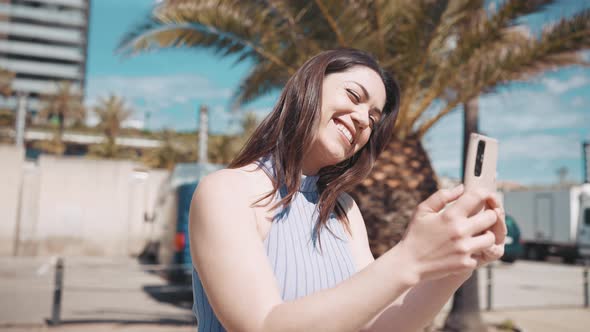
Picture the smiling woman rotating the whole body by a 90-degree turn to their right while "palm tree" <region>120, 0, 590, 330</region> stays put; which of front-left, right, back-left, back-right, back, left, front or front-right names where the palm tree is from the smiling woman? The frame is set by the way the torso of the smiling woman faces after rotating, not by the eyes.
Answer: back-right

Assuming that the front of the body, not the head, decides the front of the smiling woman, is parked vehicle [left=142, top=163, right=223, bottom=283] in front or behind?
behind

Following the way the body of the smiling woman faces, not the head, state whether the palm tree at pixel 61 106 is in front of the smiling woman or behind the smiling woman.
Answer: behind

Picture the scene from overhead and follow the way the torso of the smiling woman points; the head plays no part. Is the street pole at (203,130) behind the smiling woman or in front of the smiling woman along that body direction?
behind

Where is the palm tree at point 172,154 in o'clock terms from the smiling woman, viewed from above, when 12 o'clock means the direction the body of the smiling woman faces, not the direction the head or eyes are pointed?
The palm tree is roughly at 7 o'clock from the smiling woman.

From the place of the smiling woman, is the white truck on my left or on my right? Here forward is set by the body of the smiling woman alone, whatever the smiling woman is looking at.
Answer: on my left

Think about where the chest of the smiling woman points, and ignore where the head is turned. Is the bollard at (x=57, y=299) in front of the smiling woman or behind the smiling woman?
behind

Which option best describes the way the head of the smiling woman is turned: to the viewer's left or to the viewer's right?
to the viewer's right

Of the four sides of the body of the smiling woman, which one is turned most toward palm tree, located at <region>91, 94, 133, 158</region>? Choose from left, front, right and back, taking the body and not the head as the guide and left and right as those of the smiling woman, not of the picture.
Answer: back

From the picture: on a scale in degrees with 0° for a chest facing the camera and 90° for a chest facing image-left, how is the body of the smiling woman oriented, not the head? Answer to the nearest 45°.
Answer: approximately 315°
